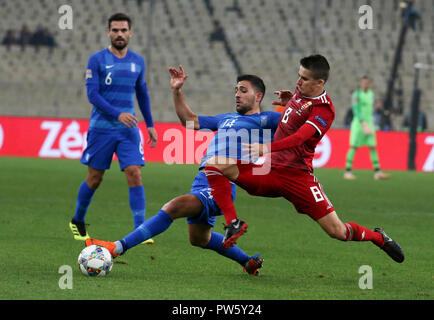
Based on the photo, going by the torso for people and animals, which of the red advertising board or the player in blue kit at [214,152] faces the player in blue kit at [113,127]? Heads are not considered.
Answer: the red advertising board

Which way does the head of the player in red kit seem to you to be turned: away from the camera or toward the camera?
toward the camera

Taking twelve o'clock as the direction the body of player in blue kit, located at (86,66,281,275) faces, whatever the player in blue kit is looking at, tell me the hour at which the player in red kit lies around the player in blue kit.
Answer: The player in red kit is roughly at 8 o'clock from the player in blue kit.

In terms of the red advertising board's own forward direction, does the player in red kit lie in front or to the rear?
in front

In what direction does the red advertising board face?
toward the camera

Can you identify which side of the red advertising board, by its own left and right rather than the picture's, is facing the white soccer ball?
front

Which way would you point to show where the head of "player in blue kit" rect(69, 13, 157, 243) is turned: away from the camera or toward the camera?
toward the camera

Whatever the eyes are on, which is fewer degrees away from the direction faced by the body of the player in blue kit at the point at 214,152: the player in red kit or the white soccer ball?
the white soccer ball

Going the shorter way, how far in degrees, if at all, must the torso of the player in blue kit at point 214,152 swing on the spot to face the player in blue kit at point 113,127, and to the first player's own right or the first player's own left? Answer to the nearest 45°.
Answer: approximately 90° to the first player's own right

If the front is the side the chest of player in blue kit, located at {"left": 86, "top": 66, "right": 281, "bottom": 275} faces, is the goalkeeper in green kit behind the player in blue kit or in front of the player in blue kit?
behind

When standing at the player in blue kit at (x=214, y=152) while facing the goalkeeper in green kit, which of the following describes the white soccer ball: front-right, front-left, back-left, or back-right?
back-left

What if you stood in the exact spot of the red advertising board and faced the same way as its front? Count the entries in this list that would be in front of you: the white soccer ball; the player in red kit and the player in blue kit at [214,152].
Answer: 3

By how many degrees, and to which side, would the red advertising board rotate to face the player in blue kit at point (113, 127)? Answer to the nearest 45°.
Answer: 0° — it already faces them

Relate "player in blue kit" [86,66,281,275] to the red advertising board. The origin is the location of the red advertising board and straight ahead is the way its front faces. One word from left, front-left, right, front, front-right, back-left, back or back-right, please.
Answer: front

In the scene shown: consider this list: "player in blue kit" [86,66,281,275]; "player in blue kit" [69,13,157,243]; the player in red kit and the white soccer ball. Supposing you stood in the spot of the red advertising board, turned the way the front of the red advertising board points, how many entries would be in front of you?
4
